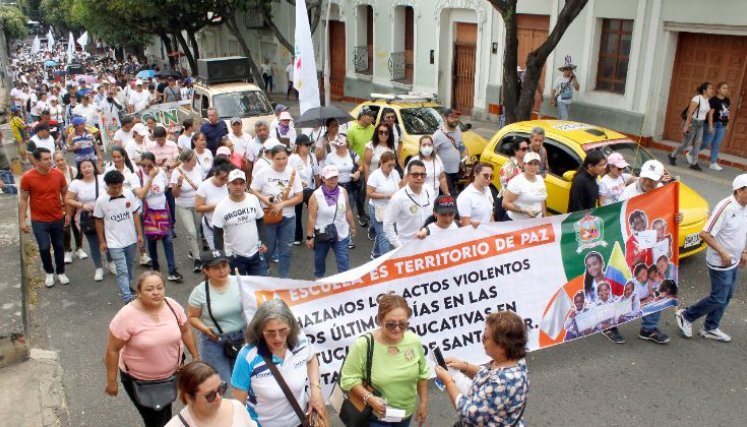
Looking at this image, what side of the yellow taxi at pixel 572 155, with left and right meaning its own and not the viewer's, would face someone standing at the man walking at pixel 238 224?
right

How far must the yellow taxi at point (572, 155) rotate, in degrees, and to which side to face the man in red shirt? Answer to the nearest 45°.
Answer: approximately 90° to its right

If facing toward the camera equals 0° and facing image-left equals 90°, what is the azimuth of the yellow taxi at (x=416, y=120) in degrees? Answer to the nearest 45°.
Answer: approximately 315°

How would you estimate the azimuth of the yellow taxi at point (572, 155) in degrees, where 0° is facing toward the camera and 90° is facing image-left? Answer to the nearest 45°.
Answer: approximately 315°

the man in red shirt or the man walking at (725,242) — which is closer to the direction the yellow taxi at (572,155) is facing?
the man walking

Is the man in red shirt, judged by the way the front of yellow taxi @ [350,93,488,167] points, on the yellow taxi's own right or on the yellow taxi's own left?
on the yellow taxi's own right

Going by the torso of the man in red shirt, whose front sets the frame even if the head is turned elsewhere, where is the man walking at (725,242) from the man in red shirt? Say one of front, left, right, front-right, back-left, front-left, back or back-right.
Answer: front-left

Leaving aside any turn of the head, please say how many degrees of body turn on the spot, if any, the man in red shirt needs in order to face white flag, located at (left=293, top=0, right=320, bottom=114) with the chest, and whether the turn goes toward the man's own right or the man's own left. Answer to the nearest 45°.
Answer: approximately 90° to the man's own left

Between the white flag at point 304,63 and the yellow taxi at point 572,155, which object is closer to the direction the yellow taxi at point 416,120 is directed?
the yellow taxi
